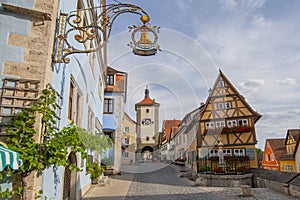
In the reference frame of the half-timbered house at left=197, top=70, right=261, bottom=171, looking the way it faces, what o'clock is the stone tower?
The stone tower is roughly at 5 o'clock from the half-timbered house.

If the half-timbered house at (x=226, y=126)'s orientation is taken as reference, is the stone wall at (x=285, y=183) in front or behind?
in front

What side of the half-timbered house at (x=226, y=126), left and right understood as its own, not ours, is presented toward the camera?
front

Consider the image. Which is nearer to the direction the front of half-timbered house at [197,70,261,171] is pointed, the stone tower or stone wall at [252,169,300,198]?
the stone wall

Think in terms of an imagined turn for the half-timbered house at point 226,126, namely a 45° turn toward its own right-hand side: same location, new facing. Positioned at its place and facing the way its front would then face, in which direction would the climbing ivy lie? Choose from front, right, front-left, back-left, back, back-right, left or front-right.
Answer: front-left
